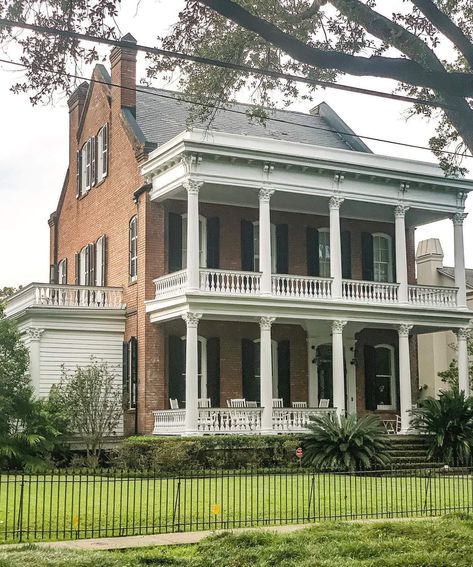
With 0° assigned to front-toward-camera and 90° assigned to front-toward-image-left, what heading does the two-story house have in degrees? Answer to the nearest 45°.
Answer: approximately 315°

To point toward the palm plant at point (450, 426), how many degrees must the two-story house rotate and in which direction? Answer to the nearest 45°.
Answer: approximately 45° to its left
